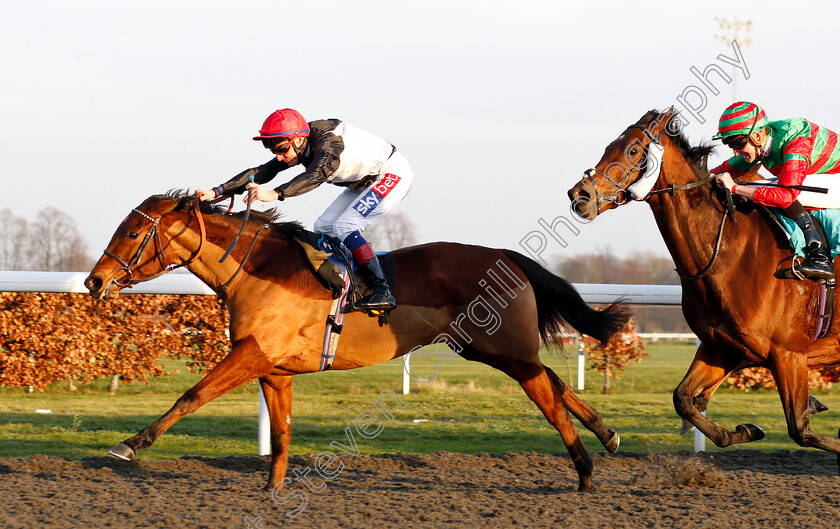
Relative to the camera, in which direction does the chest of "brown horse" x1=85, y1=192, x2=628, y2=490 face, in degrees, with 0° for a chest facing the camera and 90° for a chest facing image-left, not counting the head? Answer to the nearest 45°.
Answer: approximately 90°

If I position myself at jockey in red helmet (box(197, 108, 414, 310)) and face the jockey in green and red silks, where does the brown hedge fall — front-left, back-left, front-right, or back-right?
back-left

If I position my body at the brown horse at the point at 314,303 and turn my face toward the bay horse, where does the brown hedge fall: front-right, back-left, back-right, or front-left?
back-left

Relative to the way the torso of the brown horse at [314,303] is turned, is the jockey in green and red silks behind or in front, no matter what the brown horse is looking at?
behind

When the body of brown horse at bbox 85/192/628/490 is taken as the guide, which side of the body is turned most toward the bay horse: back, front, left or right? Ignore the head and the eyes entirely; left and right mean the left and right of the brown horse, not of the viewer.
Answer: back

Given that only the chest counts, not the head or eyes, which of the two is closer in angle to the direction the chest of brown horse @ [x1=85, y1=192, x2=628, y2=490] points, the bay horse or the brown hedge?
the brown hedge

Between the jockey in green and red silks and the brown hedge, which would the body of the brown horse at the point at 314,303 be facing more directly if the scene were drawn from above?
the brown hedge

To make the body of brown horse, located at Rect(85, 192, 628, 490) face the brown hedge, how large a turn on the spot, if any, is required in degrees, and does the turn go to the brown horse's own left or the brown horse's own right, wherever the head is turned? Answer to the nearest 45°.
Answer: approximately 45° to the brown horse's own right
